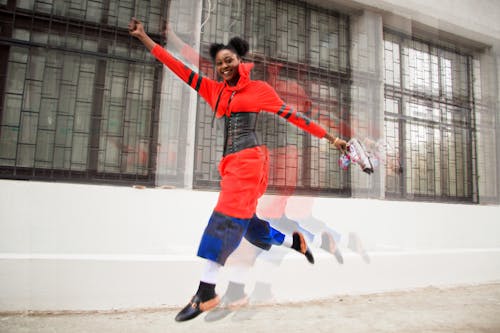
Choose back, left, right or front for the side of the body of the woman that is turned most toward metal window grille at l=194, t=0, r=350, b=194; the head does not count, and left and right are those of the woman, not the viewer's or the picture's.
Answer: back

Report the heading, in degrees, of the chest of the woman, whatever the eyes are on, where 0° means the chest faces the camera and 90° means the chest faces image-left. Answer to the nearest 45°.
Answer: approximately 45°

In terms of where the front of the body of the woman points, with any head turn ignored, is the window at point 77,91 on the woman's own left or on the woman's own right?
on the woman's own right

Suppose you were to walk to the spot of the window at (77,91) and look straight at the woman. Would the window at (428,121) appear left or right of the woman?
left

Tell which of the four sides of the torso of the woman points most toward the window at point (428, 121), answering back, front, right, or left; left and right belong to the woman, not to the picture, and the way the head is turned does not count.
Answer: back
